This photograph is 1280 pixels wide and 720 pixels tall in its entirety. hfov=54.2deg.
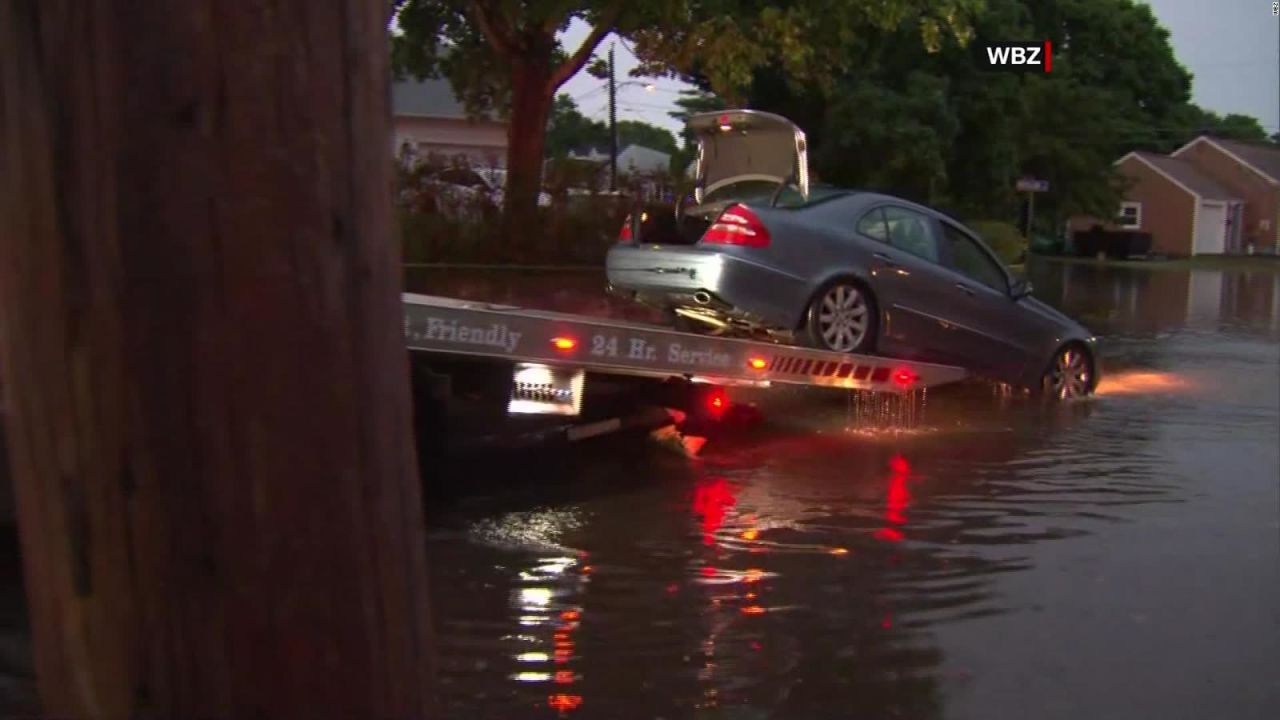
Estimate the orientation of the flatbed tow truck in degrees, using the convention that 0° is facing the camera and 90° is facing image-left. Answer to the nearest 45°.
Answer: approximately 45°

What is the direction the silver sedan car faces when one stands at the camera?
facing away from the viewer and to the right of the viewer

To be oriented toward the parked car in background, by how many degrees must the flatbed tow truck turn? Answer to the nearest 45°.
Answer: approximately 135° to its right

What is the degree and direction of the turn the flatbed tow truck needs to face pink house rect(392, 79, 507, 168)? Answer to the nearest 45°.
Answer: approximately 135° to its right

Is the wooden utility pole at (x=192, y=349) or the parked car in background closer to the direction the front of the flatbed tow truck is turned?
the wooden utility pole

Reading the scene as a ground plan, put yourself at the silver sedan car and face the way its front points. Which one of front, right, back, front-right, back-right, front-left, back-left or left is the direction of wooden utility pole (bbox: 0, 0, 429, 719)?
back-right

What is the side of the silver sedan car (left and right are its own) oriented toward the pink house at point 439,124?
left

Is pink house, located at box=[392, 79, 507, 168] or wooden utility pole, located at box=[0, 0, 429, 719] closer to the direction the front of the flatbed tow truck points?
the wooden utility pole
